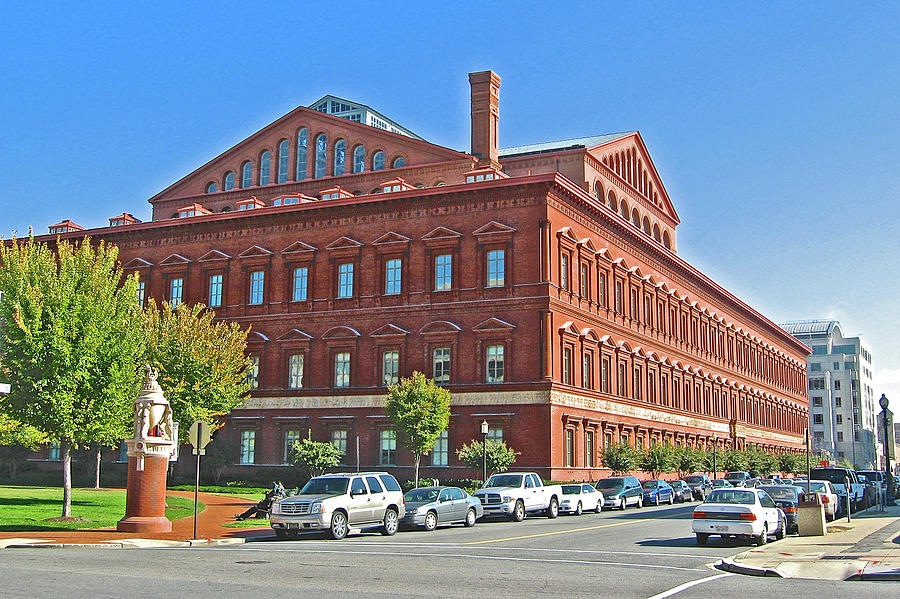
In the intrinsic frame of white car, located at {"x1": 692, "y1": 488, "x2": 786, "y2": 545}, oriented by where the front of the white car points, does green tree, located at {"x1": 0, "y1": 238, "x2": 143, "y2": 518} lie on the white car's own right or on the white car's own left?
on the white car's own left

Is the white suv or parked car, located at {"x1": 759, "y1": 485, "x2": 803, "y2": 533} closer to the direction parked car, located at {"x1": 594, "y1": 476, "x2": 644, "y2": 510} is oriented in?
the white suv

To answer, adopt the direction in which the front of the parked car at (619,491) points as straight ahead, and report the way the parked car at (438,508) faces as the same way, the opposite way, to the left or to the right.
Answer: the same way

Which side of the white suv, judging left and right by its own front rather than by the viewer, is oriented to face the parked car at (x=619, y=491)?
back

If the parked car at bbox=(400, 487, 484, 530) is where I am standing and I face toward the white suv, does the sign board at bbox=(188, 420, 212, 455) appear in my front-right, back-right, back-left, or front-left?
front-right

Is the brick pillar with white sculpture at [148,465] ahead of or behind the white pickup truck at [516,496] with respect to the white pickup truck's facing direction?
ahead

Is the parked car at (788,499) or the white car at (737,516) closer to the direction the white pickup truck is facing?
the white car

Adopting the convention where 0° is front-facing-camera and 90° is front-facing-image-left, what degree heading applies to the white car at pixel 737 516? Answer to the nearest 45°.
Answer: approximately 225°

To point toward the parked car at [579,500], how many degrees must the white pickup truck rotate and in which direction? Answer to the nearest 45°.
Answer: approximately 180°

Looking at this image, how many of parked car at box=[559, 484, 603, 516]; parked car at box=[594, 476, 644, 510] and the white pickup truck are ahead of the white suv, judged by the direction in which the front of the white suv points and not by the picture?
0

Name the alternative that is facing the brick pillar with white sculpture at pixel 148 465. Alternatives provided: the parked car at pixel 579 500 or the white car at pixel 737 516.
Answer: the parked car

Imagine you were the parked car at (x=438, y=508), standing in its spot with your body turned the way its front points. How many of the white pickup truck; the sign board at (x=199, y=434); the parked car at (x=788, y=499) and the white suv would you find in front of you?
2

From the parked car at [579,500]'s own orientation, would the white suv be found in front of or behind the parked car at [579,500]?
in front

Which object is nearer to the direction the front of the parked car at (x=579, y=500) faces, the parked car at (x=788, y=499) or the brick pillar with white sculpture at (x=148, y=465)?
the brick pillar with white sculpture

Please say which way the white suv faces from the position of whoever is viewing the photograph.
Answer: facing the viewer and to the left of the viewer

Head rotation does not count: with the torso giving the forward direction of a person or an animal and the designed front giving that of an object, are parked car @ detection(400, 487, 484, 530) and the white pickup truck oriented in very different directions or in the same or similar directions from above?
same or similar directions

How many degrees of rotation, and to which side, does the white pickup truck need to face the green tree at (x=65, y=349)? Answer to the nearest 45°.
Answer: approximately 45° to its right

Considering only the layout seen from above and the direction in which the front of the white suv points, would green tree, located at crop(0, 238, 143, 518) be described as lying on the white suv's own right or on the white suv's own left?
on the white suv's own right

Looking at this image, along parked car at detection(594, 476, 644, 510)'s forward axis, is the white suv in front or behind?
in front

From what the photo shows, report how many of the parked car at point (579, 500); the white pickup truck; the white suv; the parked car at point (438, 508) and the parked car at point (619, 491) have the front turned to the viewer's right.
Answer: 0

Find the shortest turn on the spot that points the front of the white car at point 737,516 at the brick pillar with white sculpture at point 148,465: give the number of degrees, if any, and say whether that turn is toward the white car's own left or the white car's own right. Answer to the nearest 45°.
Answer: approximately 135° to the white car's own left

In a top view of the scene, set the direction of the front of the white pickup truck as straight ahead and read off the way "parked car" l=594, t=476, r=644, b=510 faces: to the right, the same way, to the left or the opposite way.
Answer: the same way

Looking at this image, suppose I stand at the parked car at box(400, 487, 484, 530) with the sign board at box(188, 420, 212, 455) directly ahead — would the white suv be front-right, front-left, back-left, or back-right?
front-left
